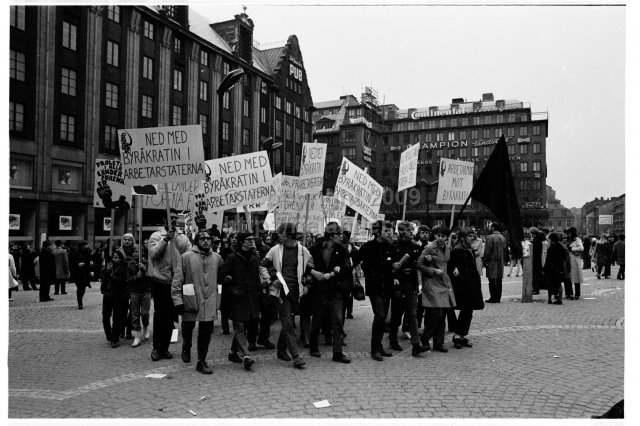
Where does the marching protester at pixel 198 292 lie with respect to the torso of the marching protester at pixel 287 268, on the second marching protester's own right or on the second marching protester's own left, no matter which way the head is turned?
on the second marching protester's own right

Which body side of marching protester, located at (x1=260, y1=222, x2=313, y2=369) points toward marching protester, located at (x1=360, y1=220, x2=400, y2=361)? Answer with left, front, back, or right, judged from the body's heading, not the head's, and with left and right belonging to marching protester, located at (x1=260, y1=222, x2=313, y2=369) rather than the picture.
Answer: left

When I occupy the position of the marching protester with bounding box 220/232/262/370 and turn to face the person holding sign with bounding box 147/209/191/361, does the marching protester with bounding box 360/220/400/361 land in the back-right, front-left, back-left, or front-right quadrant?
back-right

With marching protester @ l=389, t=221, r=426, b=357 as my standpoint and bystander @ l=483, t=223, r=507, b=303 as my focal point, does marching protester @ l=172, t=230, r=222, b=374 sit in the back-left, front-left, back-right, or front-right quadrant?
back-left

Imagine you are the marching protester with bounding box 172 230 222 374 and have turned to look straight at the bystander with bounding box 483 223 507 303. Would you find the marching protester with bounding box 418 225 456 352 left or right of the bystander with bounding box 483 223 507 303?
right

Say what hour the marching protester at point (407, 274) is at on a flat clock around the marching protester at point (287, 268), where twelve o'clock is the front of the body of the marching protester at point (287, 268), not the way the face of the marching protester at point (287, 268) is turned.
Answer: the marching protester at point (407, 274) is roughly at 9 o'clock from the marching protester at point (287, 268).

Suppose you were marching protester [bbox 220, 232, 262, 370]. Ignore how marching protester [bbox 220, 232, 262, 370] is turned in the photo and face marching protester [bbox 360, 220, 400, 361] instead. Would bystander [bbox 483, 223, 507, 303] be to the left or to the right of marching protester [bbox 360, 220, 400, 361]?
left

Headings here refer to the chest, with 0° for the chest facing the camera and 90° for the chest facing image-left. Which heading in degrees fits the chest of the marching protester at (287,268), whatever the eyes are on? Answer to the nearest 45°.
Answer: approximately 0°

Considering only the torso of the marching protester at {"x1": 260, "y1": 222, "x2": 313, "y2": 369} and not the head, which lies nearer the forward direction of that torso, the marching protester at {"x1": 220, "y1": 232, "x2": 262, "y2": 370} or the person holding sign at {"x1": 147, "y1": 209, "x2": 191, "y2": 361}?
the marching protester

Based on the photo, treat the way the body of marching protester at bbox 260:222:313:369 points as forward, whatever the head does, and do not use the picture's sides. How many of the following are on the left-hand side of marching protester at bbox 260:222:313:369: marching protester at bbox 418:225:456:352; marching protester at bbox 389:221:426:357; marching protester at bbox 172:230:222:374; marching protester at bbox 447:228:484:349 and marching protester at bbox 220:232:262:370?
3

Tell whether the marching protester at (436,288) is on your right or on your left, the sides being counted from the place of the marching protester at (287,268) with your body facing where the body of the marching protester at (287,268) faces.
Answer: on your left

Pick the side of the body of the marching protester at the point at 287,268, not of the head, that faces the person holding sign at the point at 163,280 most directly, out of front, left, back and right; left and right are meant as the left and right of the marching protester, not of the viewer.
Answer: right

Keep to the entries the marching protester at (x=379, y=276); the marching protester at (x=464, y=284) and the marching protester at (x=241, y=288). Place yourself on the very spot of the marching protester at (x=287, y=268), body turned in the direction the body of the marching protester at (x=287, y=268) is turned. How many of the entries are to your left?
2

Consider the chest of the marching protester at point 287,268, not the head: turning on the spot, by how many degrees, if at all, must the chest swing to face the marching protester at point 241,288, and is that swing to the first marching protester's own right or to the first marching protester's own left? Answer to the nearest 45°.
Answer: approximately 45° to the first marching protester's own right

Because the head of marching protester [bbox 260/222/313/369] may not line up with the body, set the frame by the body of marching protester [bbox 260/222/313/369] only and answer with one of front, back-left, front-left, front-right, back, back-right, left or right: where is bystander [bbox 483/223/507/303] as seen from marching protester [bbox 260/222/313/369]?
back-left

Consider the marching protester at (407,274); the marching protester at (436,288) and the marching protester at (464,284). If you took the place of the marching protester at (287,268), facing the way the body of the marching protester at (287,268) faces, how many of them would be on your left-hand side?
3

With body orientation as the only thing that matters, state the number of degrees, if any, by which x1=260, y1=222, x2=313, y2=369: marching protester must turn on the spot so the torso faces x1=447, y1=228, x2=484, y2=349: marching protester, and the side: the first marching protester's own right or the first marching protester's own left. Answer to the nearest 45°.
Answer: approximately 90° to the first marching protester's own left
